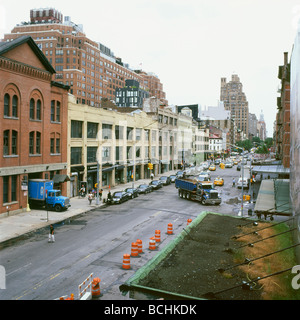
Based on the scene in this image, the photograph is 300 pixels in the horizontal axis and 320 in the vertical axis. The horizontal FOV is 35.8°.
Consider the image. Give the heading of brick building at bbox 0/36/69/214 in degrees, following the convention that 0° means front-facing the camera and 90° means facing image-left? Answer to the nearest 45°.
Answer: approximately 315°

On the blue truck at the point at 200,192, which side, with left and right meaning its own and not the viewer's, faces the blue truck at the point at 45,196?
right

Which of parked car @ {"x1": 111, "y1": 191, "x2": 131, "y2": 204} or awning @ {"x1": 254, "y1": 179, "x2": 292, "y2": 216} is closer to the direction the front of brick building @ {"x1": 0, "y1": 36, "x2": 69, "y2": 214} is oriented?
the awning

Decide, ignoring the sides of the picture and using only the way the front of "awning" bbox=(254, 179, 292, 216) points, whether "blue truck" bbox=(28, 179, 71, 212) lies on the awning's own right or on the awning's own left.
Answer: on the awning's own right

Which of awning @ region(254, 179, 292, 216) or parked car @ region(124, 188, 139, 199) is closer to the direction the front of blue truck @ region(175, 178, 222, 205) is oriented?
the awning

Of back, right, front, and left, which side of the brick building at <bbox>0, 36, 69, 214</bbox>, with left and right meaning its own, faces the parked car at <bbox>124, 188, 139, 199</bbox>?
left

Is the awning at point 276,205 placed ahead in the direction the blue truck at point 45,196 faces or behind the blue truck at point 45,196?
ahead
